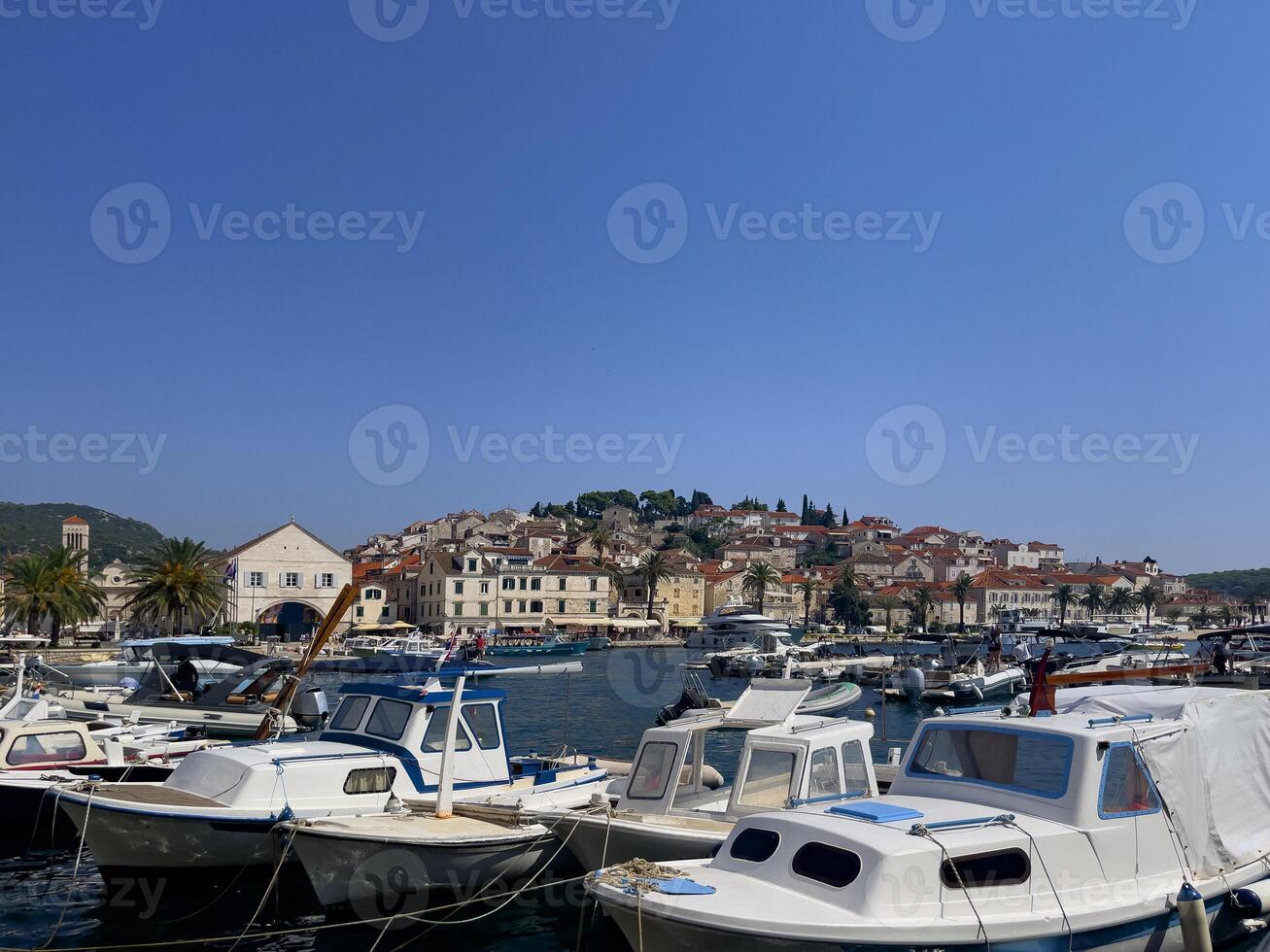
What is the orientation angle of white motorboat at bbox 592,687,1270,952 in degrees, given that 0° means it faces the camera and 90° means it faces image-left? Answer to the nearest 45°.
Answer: approximately 45°

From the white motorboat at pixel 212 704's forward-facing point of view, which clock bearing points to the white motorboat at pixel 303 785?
the white motorboat at pixel 303 785 is roughly at 9 o'clock from the white motorboat at pixel 212 704.

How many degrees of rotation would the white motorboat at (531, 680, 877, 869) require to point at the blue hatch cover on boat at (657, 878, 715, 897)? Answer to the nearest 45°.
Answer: approximately 45° to its left

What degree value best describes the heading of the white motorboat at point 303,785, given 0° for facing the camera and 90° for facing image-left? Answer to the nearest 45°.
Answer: approximately 45°

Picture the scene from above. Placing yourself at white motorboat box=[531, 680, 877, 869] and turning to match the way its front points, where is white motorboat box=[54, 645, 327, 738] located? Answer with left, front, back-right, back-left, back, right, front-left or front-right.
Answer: right

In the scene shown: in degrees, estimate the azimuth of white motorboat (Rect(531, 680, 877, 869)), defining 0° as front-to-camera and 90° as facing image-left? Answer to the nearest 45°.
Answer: approximately 45°

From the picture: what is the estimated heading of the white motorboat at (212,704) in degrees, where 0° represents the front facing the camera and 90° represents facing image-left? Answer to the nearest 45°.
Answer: approximately 90°
